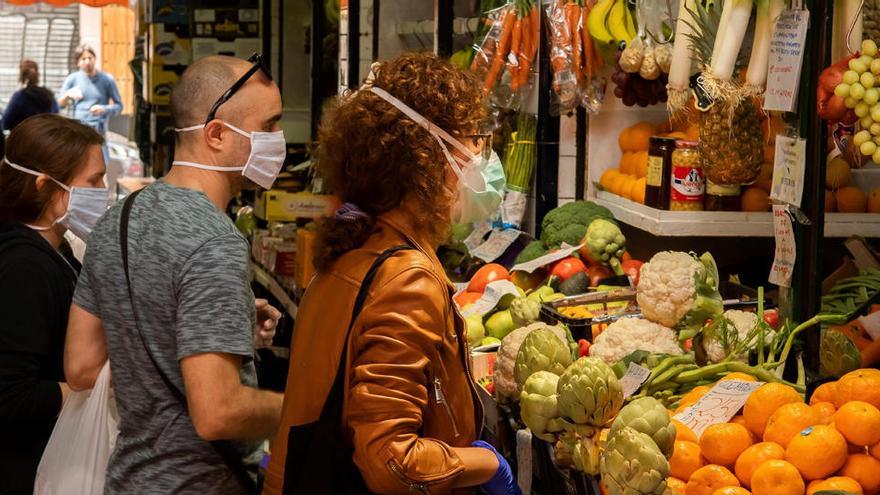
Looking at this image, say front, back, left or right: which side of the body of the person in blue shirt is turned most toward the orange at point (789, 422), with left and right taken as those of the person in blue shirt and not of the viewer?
front

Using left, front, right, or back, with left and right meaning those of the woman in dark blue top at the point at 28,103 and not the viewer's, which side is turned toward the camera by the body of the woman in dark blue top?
back

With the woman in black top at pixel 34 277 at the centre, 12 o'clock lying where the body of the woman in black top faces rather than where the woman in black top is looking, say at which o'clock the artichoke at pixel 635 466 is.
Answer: The artichoke is roughly at 2 o'clock from the woman in black top.

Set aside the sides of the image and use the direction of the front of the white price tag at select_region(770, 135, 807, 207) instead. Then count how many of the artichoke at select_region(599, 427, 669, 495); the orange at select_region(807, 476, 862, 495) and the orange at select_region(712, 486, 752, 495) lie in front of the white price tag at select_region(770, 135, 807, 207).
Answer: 3

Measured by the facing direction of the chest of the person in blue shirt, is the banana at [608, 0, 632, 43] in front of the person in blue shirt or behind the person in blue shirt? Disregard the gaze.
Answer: in front

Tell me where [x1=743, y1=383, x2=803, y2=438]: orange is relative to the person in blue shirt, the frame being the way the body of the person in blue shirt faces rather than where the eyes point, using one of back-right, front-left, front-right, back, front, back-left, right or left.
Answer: front

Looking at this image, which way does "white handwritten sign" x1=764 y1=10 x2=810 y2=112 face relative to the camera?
toward the camera

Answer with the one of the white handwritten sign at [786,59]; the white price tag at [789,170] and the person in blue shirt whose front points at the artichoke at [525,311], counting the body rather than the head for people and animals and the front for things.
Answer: the person in blue shirt

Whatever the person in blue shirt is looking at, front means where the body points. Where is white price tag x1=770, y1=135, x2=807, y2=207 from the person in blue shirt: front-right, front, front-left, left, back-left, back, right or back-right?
front
